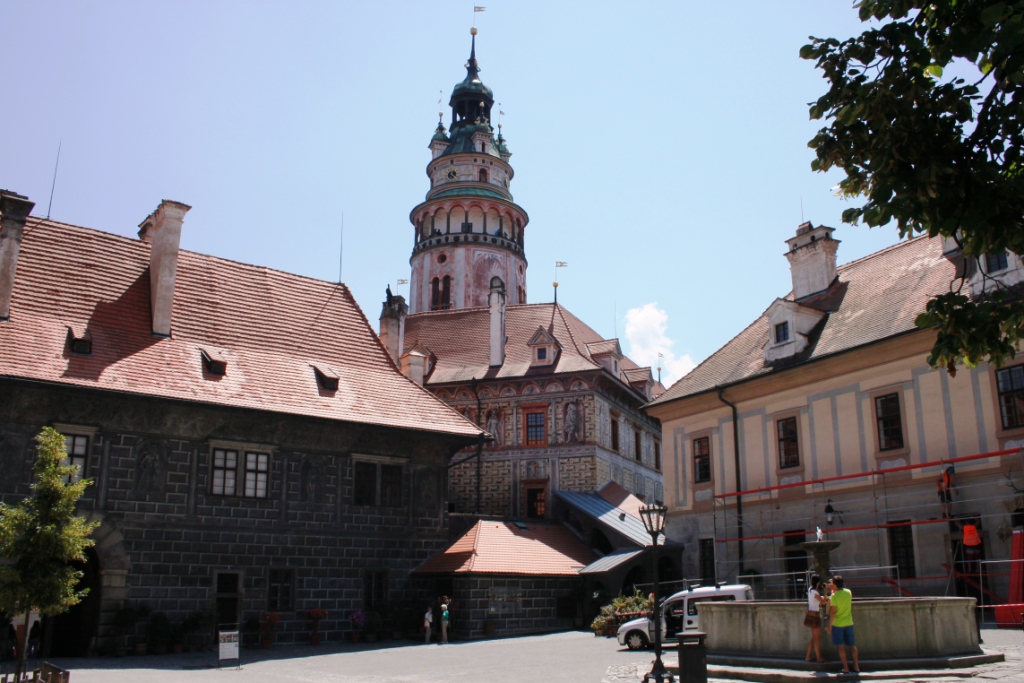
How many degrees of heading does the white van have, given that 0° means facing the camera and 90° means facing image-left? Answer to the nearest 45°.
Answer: approximately 90°

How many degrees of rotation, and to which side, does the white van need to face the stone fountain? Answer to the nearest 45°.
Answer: approximately 135° to its left

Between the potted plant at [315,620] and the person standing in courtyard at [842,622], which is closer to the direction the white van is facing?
the potted plant

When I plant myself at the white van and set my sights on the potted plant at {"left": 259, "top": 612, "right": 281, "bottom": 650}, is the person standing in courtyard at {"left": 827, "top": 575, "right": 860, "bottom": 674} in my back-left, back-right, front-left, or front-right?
back-left

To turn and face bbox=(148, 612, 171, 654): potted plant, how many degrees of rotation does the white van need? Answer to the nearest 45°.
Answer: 0° — it already faces it

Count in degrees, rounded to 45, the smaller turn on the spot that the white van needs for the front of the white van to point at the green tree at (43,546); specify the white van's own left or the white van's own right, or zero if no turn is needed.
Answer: approximately 45° to the white van's own left

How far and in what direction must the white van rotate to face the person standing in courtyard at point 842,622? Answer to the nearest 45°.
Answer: approximately 90° to its left

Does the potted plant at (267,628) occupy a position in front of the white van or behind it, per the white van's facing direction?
in front

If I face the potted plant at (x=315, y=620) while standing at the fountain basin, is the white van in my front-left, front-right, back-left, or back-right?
front-right

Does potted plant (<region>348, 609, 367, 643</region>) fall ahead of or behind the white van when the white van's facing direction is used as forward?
ahead
